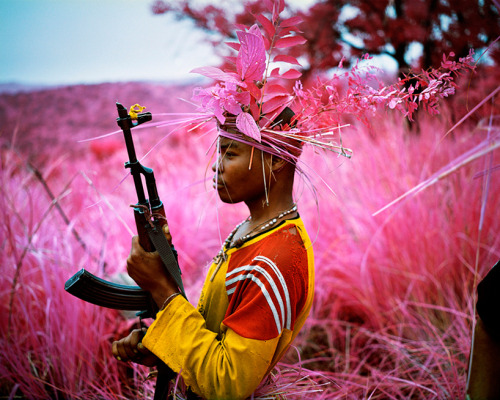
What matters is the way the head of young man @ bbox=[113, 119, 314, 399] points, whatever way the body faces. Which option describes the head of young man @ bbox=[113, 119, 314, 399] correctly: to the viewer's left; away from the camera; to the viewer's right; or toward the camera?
to the viewer's left

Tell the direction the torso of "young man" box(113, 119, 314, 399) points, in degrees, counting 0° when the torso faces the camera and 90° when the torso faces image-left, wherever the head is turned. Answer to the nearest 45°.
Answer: approximately 90°
